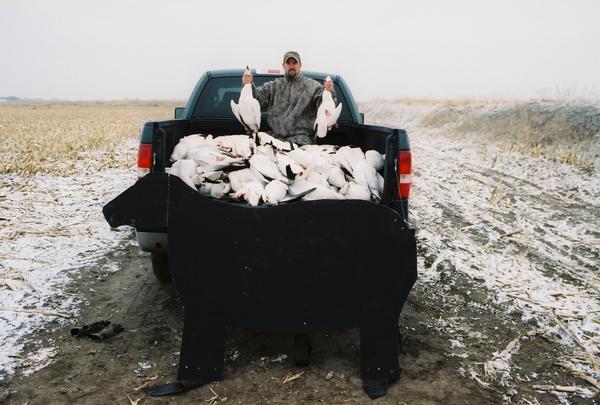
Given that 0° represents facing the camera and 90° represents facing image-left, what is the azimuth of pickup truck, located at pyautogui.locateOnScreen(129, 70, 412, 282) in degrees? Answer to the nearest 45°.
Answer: approximately 180°
